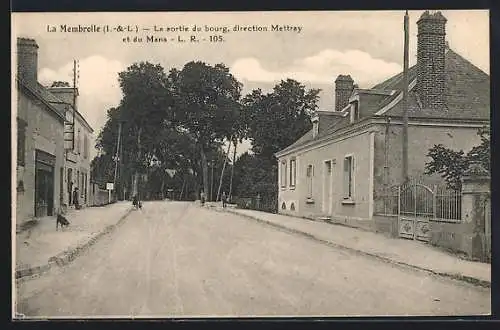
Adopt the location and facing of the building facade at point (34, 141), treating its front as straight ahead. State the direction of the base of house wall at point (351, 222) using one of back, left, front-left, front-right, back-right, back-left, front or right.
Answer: front

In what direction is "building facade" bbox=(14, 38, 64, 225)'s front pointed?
to the viewer's right

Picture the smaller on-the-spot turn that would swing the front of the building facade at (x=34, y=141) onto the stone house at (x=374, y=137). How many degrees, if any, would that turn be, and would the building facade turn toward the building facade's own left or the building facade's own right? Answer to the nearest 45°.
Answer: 0° — it already faces it
